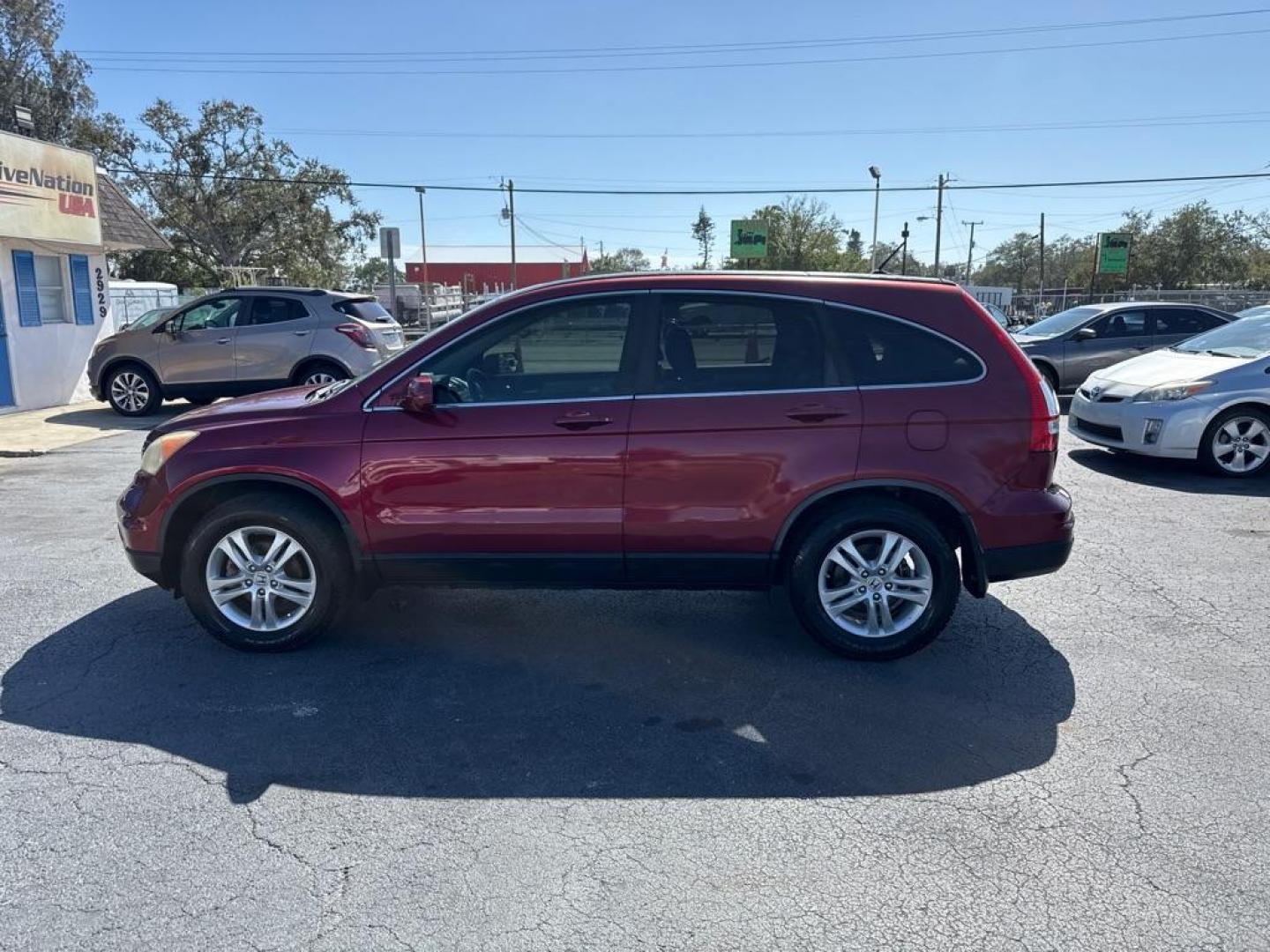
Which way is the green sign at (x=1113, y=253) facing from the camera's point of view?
toward the camera

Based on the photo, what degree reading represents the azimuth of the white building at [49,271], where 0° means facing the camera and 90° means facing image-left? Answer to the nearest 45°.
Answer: approximately 315°

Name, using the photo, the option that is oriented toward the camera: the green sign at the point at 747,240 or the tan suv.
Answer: the green sign

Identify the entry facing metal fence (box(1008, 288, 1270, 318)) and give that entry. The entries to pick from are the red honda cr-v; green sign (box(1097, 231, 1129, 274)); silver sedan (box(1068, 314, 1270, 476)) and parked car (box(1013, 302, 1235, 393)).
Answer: the green sign

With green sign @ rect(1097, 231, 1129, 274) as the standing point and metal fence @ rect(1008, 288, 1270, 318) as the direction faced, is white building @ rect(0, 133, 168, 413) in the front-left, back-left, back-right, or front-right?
front-right

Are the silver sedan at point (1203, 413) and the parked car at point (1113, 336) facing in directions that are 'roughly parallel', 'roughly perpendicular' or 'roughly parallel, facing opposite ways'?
roughly parallel

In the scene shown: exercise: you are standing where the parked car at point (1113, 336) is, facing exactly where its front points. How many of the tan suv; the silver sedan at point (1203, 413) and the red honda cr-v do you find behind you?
0

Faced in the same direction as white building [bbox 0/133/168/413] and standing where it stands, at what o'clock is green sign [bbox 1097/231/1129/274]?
The green sign is roughly at 10 o'clock from the white building.

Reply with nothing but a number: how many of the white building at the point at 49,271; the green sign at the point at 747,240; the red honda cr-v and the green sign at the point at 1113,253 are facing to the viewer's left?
1

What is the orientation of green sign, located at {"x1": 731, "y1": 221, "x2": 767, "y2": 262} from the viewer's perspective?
toward the camera

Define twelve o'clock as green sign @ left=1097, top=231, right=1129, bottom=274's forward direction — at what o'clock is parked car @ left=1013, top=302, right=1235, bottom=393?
The parked car is roughly at 12 o'clock from the green sign.

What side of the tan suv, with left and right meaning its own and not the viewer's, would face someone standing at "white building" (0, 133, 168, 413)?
front

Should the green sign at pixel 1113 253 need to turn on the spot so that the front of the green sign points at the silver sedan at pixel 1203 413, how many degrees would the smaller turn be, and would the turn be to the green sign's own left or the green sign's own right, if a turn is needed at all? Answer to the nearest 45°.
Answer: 0° — it already faces it

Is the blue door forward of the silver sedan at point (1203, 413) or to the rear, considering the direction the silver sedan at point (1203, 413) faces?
forward

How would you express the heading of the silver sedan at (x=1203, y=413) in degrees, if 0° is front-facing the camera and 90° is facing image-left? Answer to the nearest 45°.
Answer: approximately 45°

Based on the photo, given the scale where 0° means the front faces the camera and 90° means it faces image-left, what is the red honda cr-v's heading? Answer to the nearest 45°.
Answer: approximately 90°

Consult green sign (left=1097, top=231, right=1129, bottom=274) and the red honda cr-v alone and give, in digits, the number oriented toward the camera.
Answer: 1

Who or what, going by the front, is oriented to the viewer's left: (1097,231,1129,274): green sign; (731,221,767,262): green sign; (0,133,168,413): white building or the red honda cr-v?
the red honda cr-v
